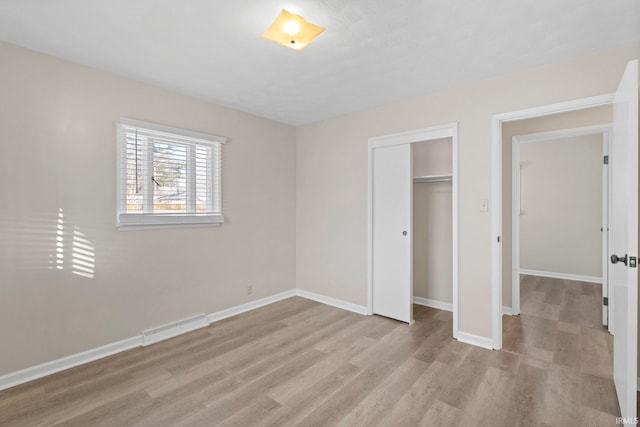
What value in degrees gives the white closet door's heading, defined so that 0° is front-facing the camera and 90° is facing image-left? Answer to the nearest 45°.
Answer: approximately 45°

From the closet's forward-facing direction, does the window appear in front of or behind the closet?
in front

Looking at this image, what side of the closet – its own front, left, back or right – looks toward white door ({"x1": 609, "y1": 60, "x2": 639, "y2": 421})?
left

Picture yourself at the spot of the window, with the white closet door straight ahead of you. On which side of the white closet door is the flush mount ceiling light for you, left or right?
right

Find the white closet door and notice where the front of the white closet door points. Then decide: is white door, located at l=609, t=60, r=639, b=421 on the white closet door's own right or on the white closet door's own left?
on the white closet door's own left

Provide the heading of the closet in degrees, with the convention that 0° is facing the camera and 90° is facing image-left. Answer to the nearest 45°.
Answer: approximately 45°
